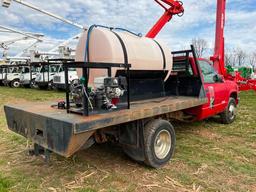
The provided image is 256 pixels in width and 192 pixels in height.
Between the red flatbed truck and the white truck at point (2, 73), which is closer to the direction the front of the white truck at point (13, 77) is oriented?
the red flatbed truck

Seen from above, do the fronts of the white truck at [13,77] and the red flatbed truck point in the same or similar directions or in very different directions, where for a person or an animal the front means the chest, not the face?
very different directions

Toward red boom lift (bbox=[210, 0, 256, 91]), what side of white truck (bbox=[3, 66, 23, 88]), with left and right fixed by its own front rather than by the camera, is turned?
left

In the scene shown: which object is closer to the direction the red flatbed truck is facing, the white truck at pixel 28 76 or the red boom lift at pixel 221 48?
the red boom lift

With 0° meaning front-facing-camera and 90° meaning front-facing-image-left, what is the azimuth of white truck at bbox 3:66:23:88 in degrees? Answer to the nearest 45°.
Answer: approximately 45°

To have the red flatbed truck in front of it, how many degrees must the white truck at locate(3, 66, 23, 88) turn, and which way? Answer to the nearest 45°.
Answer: approximately 45° to its left

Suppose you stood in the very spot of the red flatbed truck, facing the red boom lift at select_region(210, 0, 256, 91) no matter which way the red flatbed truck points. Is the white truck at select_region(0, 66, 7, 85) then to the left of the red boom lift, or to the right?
left

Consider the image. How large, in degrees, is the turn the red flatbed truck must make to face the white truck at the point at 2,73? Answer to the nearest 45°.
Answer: approximately 90° to its left

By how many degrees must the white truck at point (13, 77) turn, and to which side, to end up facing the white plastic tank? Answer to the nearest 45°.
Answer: approximately 45° to its left

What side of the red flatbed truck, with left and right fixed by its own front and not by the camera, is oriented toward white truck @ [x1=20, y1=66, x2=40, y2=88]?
left

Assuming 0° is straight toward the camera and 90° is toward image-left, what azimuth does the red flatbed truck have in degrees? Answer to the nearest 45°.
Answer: approximately 225°
